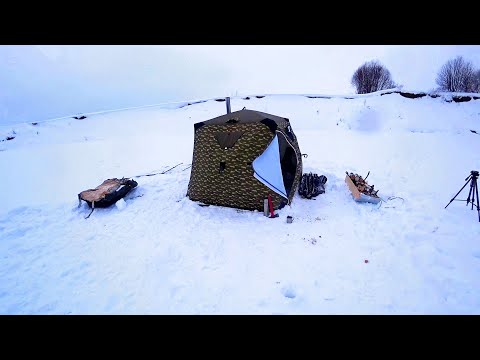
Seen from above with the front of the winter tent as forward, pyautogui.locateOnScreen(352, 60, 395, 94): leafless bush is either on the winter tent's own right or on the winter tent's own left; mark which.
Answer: on the winter tent's own left

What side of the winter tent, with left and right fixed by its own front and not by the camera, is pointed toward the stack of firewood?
front

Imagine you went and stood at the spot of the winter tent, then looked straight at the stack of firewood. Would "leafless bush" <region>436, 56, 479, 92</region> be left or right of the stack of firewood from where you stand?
left

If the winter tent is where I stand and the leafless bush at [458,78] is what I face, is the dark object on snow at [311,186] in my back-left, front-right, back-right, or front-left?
front-right

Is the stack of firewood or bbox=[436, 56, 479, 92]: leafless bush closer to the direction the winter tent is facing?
the stack of firewood

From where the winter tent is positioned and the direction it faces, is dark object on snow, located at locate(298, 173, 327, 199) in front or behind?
in front

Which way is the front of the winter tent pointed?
to the viewer's right

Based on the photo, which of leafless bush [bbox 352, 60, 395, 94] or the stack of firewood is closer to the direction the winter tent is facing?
the stack of firewood

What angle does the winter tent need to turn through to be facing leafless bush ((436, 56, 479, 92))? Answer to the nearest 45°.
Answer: approximately 45° to its left
